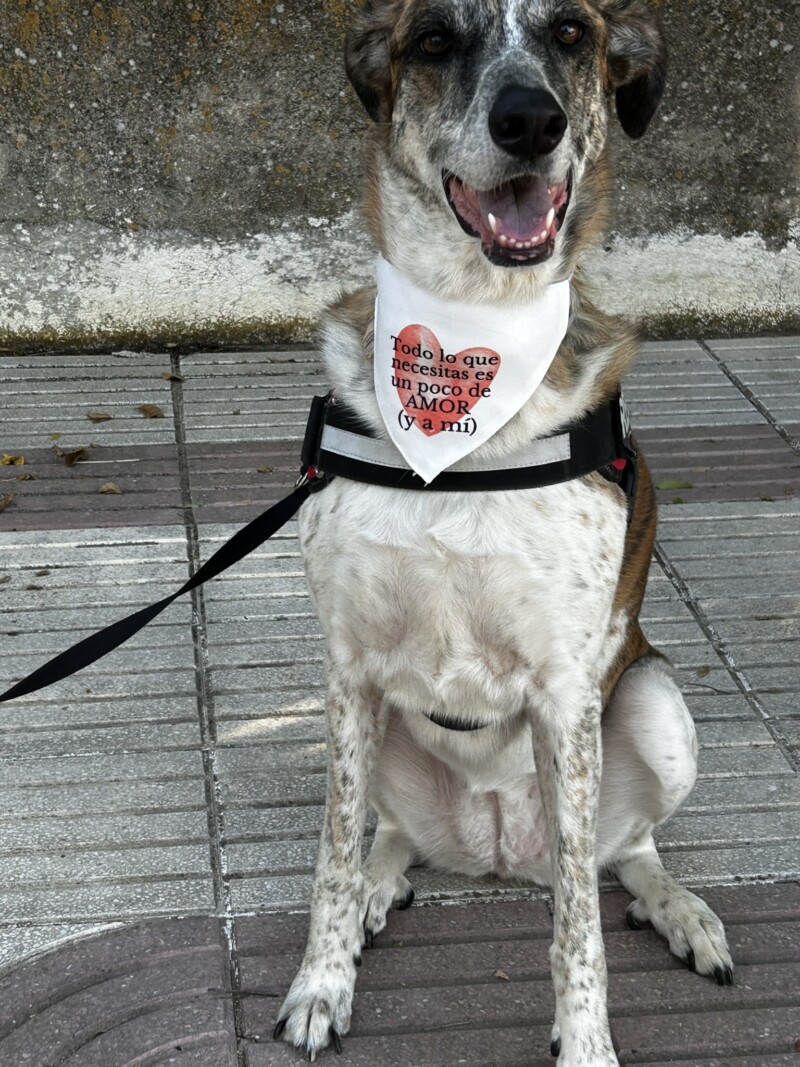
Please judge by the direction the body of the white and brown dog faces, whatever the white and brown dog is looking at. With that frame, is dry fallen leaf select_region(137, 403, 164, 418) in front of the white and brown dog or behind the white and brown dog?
behind

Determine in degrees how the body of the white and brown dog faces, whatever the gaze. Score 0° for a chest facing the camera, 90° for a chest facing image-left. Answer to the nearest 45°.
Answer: approximately 0°

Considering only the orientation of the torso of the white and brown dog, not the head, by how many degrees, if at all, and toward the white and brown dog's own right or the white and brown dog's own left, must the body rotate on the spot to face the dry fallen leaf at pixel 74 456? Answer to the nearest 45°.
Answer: approximately 135° to the white and brown dog's own right
